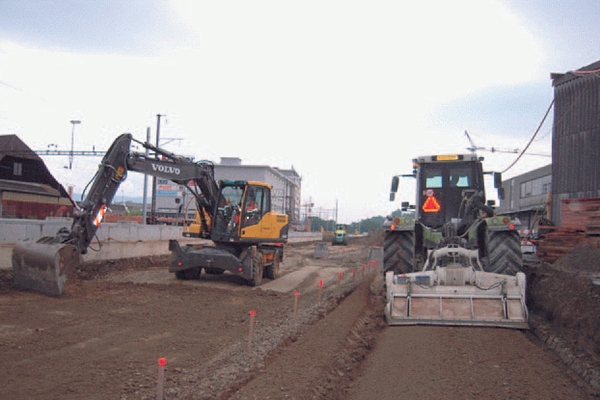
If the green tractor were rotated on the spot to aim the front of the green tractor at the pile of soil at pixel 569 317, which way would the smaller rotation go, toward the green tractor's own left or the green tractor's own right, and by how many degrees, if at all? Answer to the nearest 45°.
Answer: approximately 135° to the green tractor's own right

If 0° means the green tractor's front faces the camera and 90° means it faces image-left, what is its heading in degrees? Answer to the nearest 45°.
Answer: approximately 180°

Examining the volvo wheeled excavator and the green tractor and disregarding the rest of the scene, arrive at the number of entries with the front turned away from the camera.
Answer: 1

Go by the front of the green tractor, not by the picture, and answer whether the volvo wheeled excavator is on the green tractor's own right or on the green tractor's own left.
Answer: on the green tractor's own left

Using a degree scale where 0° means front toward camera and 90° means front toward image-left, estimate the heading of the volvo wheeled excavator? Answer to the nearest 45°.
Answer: approximately 45°

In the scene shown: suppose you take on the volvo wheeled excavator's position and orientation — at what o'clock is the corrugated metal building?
The corrugated metal building is roughly at 7 o'clock from the volvo wheeled excavator.

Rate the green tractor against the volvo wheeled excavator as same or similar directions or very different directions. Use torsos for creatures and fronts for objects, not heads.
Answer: very different directions

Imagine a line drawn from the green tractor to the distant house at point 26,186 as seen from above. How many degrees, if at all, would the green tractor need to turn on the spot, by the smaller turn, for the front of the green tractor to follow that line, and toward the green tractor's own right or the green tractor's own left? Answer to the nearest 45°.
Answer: approximately 45° to the green tractor's own left
